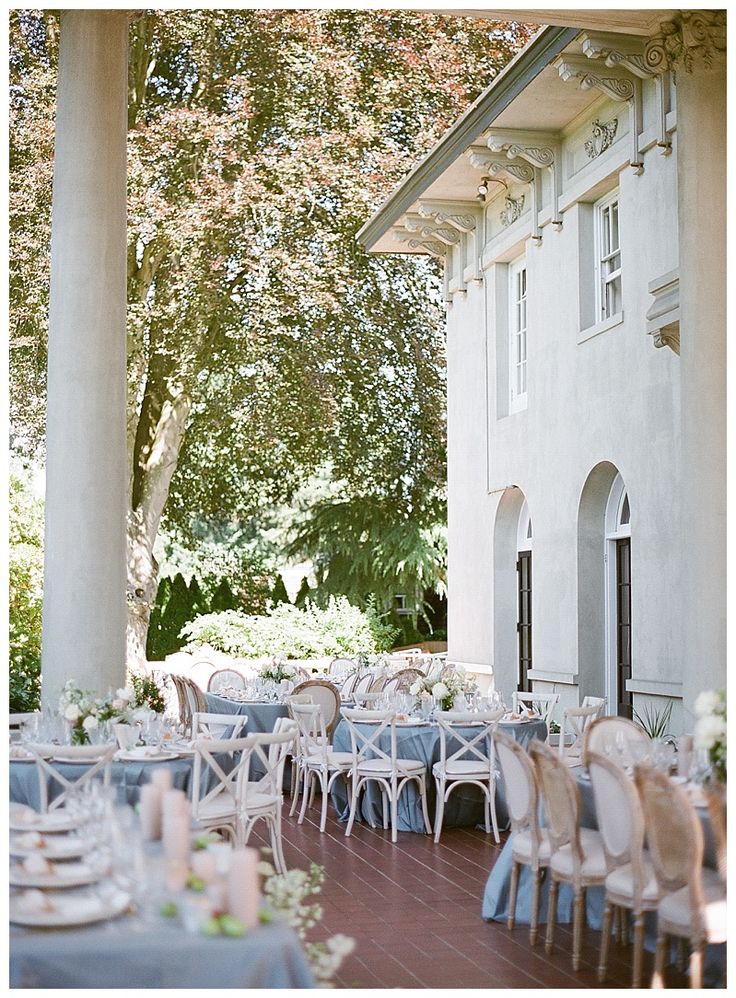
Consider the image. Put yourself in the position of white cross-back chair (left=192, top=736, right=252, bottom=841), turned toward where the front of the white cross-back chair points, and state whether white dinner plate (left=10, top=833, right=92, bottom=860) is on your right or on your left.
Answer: on your left

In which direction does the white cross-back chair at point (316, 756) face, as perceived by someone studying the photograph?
facing away from the viewer and to the right of the viewer

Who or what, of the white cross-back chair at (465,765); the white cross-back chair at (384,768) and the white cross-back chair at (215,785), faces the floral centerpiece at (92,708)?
the white cross-back chair at (215,785)

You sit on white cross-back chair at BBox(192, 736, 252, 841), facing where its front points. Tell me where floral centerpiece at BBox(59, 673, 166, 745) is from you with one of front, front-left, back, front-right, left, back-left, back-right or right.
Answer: front

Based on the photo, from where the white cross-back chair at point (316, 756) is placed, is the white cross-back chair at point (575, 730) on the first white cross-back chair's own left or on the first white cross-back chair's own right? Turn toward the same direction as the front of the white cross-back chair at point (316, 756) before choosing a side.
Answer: on the first white cross-back chair's own right

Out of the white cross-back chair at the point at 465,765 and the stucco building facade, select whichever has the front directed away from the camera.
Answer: the white cross-back chair

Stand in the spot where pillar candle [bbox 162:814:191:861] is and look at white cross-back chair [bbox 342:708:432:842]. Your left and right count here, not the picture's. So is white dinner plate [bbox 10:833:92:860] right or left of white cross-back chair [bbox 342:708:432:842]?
left

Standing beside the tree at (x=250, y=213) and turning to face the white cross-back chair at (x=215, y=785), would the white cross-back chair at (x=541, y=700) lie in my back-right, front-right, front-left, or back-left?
front-left

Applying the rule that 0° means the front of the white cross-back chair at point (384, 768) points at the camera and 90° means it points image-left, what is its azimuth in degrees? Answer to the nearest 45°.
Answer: approximately 225°

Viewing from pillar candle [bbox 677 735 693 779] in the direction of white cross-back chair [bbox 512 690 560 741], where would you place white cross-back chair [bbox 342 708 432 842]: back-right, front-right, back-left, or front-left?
front-left

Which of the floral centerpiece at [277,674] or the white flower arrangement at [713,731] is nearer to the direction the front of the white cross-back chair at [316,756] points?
the floral centerpiece

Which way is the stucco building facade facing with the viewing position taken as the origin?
facing the viewer and to the left of the viewer

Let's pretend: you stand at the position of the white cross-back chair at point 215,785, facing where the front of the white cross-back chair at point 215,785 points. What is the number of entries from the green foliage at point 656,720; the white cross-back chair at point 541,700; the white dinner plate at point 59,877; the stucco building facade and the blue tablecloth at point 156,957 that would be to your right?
3

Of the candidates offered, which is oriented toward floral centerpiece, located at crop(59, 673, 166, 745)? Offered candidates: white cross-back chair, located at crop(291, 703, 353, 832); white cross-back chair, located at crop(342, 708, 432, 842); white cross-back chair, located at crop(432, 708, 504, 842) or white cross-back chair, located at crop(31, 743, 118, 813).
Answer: white cross-back chair, located at crop(31, 743, 118, 813)

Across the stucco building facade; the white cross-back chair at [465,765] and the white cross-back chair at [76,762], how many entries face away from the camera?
2

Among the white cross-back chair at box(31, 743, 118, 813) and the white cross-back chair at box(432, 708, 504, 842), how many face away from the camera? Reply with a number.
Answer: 2

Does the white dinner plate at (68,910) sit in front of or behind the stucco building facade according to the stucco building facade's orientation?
in front

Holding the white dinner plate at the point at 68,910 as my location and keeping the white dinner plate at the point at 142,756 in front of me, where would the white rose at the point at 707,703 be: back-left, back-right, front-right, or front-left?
front-right

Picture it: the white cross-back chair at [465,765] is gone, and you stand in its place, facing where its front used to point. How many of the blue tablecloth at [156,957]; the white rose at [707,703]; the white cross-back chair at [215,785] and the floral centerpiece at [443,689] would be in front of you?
1
